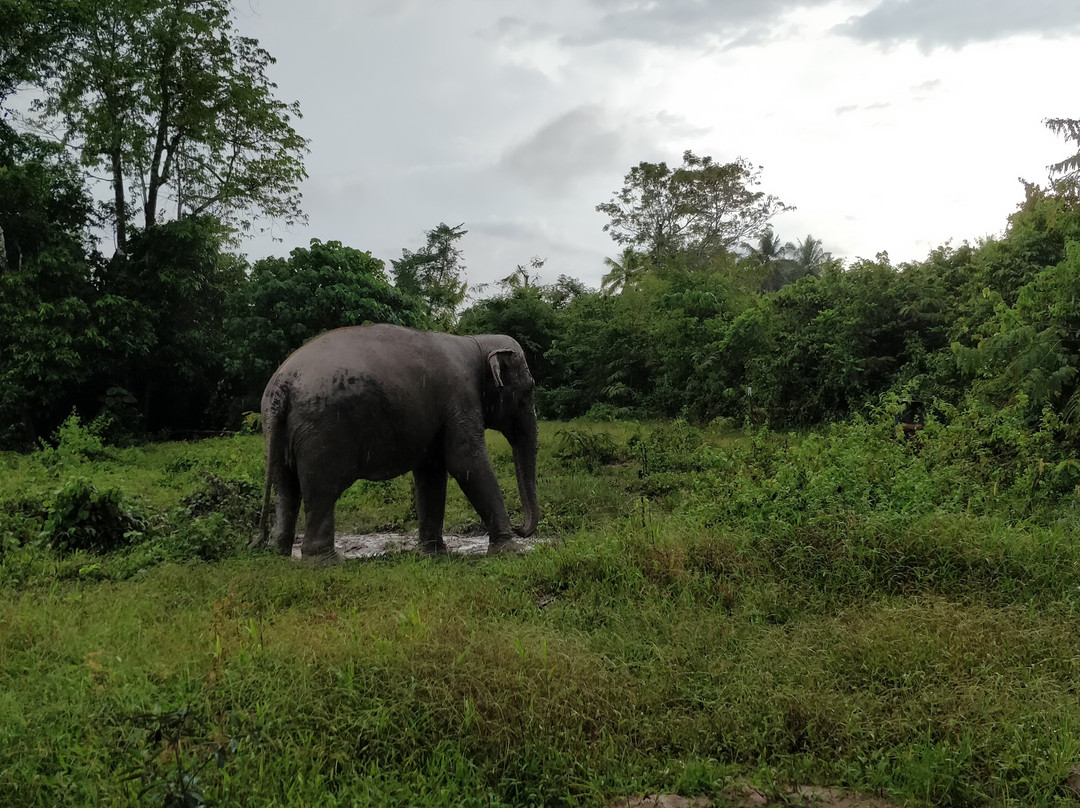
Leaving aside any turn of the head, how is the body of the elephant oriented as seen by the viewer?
to the viewer's right

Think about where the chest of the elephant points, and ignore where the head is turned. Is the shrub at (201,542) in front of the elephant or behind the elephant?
behind

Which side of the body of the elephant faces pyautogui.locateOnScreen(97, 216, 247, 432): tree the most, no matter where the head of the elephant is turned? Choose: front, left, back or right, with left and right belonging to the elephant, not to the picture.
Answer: left

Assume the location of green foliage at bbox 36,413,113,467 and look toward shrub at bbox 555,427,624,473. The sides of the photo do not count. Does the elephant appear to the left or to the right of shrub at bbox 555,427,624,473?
right

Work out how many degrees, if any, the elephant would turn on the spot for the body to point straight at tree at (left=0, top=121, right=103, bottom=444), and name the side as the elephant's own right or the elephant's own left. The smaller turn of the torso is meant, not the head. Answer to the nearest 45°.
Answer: approximately 135° to the elephant's own left

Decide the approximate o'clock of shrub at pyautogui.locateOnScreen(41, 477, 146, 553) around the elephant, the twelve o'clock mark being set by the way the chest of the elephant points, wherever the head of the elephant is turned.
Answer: The shrub is roughly at 6 o'clock from the elephant.

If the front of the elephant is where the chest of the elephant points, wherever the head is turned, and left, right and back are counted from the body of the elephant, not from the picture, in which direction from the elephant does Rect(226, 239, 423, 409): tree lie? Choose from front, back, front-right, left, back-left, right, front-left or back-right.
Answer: left

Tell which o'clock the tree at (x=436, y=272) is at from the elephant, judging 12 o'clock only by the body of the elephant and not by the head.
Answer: The tree is roughly at 9 o'clock from the elephant.

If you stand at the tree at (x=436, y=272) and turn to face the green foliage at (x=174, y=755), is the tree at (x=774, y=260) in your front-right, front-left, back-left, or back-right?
back-left

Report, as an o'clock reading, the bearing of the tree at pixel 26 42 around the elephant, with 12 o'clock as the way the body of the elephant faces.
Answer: The tree is roughly at 8 o'clock from the elephant.
